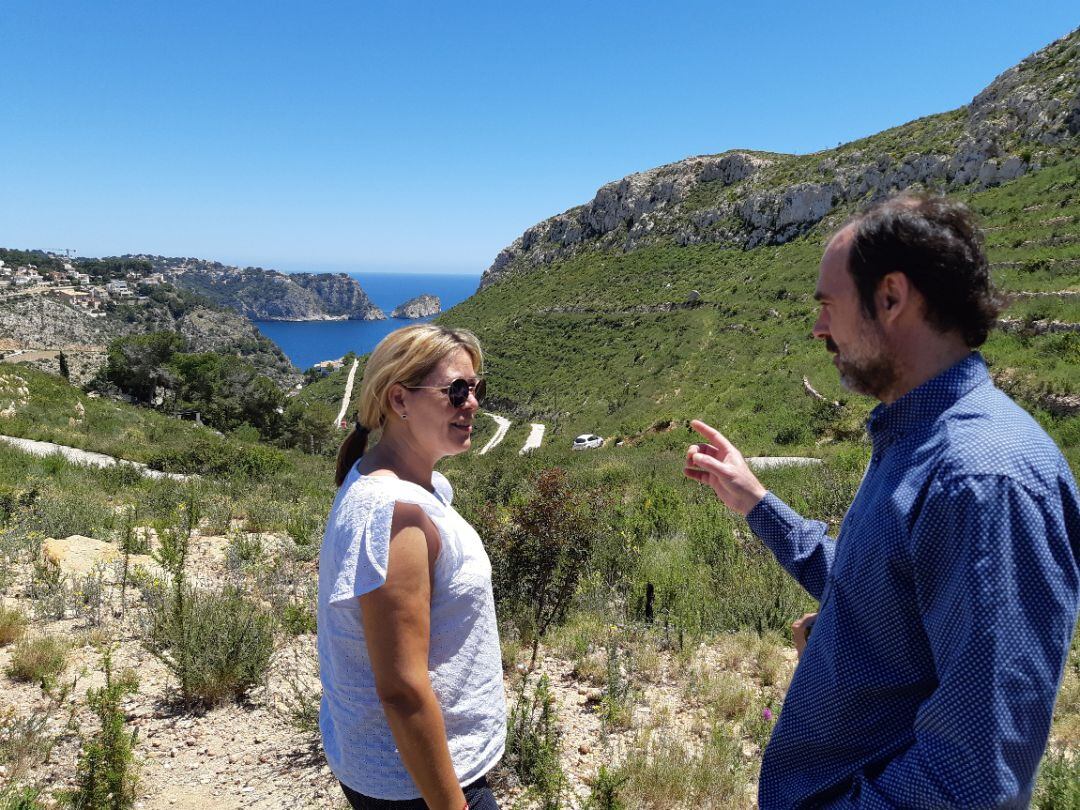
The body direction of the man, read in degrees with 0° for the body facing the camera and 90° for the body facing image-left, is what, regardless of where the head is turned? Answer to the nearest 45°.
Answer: approximately 90°

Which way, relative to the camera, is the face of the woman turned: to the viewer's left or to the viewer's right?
to the viewer's right

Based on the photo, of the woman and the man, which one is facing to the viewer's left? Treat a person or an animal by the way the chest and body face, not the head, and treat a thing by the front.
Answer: the man

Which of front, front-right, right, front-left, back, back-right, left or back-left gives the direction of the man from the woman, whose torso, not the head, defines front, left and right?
front-right

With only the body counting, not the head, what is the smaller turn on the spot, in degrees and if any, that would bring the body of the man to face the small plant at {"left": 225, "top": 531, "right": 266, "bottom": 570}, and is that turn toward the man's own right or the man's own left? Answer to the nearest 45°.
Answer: approximately 45° to the man's own right

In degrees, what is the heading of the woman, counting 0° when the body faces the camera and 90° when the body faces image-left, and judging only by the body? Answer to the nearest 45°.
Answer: approximately 270°

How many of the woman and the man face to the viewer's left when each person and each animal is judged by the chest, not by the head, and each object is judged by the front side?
1

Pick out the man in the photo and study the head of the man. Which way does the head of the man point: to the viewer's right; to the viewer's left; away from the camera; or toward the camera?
to the viewer's left
